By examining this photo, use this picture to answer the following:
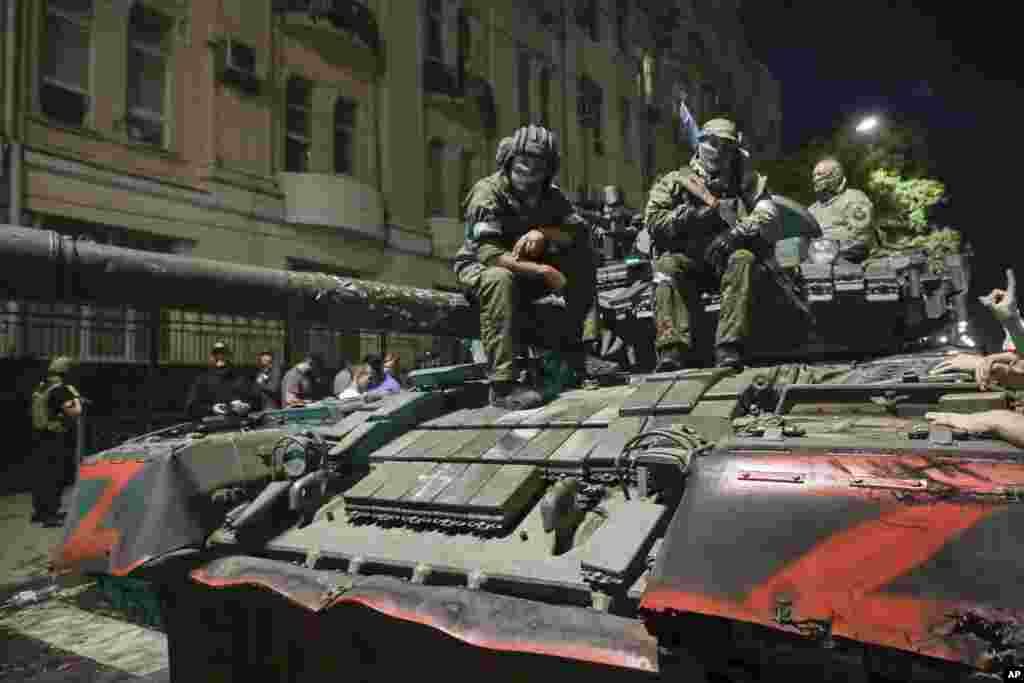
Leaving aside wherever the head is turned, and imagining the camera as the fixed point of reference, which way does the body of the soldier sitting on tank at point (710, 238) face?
toward the camera

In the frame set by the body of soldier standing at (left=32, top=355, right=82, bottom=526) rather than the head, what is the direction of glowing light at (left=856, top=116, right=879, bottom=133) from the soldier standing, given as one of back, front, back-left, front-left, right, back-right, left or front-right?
front

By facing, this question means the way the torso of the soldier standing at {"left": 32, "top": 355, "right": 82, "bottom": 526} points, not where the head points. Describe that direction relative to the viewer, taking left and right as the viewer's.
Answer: facing to the right of the viewer

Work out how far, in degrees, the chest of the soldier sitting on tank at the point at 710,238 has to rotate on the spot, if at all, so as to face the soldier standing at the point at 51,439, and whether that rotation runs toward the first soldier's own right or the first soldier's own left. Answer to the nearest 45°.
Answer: approximately 90° to the first soldier's own right

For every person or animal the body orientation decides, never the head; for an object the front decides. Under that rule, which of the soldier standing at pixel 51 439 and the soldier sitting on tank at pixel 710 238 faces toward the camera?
the soldier sitting on tank

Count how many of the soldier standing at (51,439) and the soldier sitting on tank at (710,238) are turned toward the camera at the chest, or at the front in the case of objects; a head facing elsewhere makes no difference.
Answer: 1

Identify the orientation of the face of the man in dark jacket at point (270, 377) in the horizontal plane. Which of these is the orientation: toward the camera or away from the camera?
toward the camera

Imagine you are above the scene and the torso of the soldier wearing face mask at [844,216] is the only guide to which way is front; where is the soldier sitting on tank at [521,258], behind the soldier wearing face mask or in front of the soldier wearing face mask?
in front

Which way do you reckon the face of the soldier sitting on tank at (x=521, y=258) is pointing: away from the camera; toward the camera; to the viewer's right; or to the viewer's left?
toward the camera

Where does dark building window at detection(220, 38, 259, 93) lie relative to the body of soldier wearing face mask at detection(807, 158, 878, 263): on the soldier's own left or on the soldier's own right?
on the soldier's own right

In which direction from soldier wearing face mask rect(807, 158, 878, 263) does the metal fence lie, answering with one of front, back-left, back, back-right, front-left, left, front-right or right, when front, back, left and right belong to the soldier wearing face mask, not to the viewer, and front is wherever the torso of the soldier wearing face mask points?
front-right

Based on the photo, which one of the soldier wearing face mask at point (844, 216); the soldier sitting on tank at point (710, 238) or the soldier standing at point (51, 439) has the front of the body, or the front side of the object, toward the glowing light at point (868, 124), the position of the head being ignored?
the soldier standing
